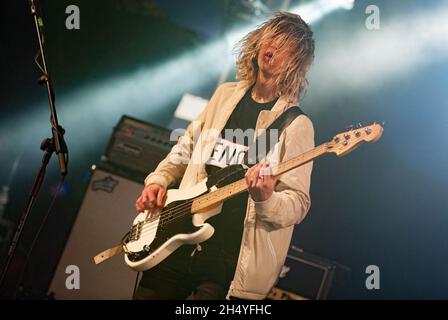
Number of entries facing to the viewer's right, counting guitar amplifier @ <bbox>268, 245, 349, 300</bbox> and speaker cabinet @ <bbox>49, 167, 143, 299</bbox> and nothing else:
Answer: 0

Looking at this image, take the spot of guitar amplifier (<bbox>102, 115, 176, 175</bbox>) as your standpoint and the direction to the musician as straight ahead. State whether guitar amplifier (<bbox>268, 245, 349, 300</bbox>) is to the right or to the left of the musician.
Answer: left

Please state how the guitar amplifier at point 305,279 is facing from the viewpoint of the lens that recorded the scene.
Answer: facing the viewer and to the left of the viewer

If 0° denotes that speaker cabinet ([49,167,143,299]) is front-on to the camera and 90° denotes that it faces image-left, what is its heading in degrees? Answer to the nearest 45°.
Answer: approximately 0°

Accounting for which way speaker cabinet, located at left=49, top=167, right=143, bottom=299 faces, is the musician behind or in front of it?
in front

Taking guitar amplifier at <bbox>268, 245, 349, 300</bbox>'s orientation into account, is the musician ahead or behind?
ahead

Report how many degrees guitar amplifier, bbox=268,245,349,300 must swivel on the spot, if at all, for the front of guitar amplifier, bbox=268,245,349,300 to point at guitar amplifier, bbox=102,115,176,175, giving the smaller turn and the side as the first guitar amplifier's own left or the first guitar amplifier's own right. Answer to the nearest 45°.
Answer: approximately 45° to the first guitar amplifier's own right

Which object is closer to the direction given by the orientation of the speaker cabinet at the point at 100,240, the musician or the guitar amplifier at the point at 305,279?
the musician
